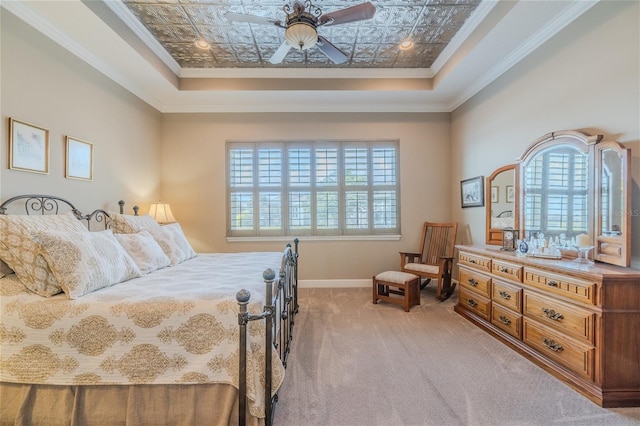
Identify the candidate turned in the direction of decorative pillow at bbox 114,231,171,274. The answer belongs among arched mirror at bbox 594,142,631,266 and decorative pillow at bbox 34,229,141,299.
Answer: the arched mirror

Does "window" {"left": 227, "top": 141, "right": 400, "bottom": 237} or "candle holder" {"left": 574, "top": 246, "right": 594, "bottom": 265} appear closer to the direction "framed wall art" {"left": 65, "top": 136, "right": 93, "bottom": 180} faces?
the candle holder

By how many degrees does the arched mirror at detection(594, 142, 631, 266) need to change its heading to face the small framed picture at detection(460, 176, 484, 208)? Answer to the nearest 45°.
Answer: approximately 90° to its right

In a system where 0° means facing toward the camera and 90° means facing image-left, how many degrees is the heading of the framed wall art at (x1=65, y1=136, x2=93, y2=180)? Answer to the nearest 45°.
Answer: approximately 315°

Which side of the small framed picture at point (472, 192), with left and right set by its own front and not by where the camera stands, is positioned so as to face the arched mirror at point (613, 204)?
left

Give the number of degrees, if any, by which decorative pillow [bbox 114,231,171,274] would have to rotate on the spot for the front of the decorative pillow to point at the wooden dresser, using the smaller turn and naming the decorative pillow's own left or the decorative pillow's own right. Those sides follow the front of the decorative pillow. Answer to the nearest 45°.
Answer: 0° — it already faces it

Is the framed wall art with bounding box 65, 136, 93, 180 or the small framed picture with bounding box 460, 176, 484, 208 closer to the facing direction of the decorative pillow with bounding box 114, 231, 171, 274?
the small framed picture

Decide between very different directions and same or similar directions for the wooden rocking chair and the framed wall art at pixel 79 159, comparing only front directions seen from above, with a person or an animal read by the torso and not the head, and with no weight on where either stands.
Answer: very different directions

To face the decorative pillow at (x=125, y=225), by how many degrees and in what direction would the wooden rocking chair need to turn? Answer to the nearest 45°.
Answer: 0° — it already faces it
